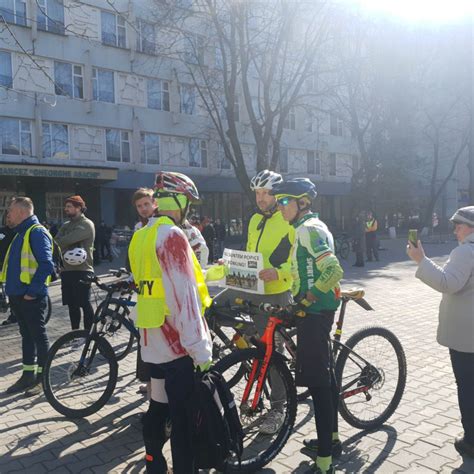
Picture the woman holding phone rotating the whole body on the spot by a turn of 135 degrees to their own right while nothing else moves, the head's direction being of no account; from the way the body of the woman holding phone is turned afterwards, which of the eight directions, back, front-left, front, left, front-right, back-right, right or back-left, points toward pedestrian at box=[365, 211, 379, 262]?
front-left

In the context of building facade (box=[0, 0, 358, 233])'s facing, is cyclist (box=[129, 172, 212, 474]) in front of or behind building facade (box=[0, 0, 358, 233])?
in front

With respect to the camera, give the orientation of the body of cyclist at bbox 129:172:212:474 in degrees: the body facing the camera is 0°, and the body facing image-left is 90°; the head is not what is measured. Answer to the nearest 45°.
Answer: approximately 225°

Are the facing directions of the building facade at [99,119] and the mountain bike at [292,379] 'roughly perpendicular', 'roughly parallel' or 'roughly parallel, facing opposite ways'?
roughly perpendicular

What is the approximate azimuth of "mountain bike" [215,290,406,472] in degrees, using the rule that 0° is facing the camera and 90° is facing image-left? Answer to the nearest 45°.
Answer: approximately 45°

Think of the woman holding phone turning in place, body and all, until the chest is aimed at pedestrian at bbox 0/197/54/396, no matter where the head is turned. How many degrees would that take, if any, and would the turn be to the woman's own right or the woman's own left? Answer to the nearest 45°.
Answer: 0° — they already face them

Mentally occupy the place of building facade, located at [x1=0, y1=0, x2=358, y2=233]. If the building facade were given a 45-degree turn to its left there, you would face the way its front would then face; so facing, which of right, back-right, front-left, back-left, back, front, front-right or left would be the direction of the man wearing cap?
right

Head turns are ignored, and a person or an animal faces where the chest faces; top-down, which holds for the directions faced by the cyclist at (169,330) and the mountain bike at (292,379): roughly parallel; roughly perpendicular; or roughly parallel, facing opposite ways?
roughly parallel, facing opposite ways

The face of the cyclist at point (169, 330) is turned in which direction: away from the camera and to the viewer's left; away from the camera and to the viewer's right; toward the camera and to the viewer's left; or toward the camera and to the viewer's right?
away from the camera and to the viewer's right

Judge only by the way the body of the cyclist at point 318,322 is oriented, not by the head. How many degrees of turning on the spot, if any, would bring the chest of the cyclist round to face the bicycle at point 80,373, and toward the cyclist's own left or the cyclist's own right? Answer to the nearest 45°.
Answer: approximately 45° to the cyclist's own right

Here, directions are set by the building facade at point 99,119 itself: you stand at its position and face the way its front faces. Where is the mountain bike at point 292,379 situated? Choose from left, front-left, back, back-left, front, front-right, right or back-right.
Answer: front-right

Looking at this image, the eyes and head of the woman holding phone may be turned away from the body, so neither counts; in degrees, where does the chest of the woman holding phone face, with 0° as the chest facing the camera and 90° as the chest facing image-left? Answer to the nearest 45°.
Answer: approximately 90°

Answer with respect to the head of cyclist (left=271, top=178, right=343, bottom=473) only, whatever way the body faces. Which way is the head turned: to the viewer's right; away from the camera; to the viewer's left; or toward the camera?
to the viewer's left

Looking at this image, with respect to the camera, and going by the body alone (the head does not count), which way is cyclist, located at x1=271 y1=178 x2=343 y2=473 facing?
to the viewer's left
